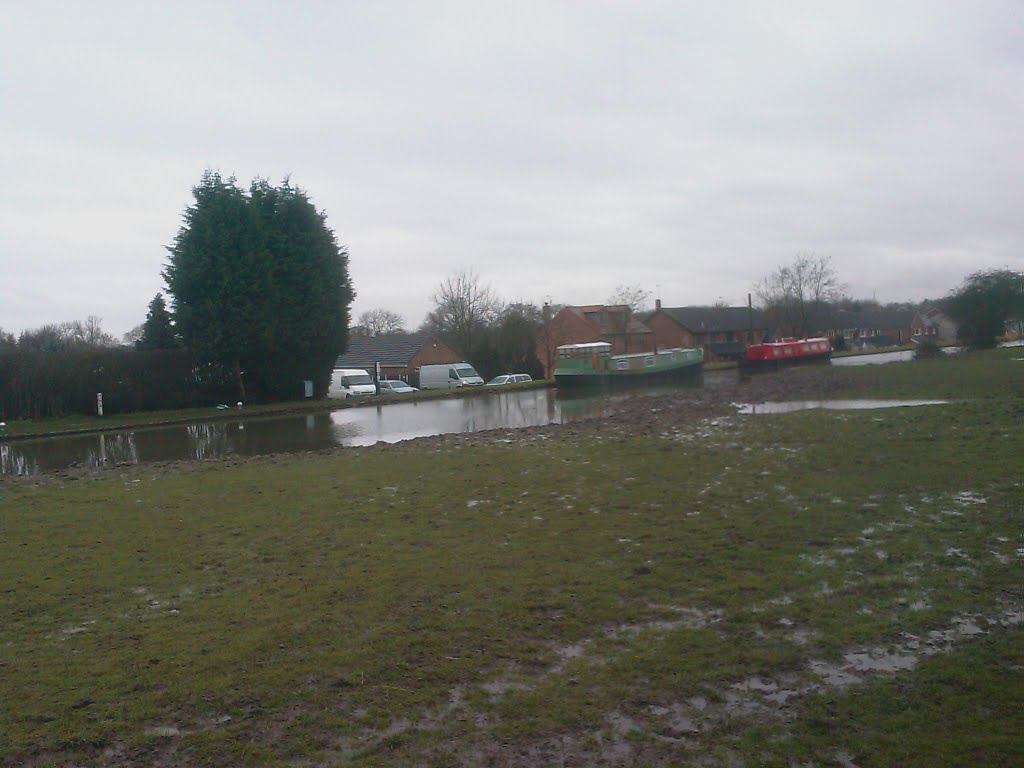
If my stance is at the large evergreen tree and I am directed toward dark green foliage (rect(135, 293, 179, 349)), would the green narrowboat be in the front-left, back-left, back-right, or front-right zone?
back-right

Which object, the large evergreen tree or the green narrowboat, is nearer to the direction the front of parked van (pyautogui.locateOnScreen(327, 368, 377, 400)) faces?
the green narrowboat

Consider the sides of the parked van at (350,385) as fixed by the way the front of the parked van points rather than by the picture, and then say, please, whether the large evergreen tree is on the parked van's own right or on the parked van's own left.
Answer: on the parked van's own right

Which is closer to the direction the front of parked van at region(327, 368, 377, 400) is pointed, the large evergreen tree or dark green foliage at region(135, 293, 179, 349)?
the large evergreen tree

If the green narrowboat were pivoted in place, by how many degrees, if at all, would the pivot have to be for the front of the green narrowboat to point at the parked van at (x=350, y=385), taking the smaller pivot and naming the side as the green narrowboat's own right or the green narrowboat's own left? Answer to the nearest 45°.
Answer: approximately 135° to the green narrowboat's own left

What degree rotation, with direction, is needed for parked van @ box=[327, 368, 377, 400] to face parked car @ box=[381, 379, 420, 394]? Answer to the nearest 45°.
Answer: approximately 90° to its left
